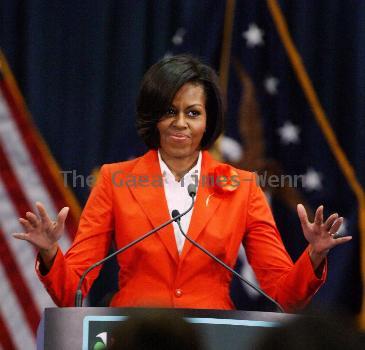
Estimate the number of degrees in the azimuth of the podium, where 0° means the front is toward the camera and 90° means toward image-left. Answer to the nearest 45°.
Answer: approximately 0°

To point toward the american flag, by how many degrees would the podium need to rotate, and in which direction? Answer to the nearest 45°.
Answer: approximately 180°

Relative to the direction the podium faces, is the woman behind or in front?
behind

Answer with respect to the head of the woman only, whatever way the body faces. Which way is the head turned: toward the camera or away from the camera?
toward the camera

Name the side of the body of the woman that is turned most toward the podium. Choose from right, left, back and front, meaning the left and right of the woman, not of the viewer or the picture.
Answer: front

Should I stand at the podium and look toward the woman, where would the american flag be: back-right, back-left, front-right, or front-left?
front-left

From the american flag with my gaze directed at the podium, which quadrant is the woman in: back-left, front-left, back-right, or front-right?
front-left

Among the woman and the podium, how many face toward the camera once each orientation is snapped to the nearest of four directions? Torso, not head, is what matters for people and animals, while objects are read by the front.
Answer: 2

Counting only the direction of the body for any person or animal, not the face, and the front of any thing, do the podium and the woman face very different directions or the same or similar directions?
same or similar directions

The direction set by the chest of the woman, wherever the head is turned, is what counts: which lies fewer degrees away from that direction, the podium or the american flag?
the podium

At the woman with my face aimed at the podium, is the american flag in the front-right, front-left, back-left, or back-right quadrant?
back-right

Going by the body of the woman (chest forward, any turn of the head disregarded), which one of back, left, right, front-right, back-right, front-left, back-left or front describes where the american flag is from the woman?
back-right
